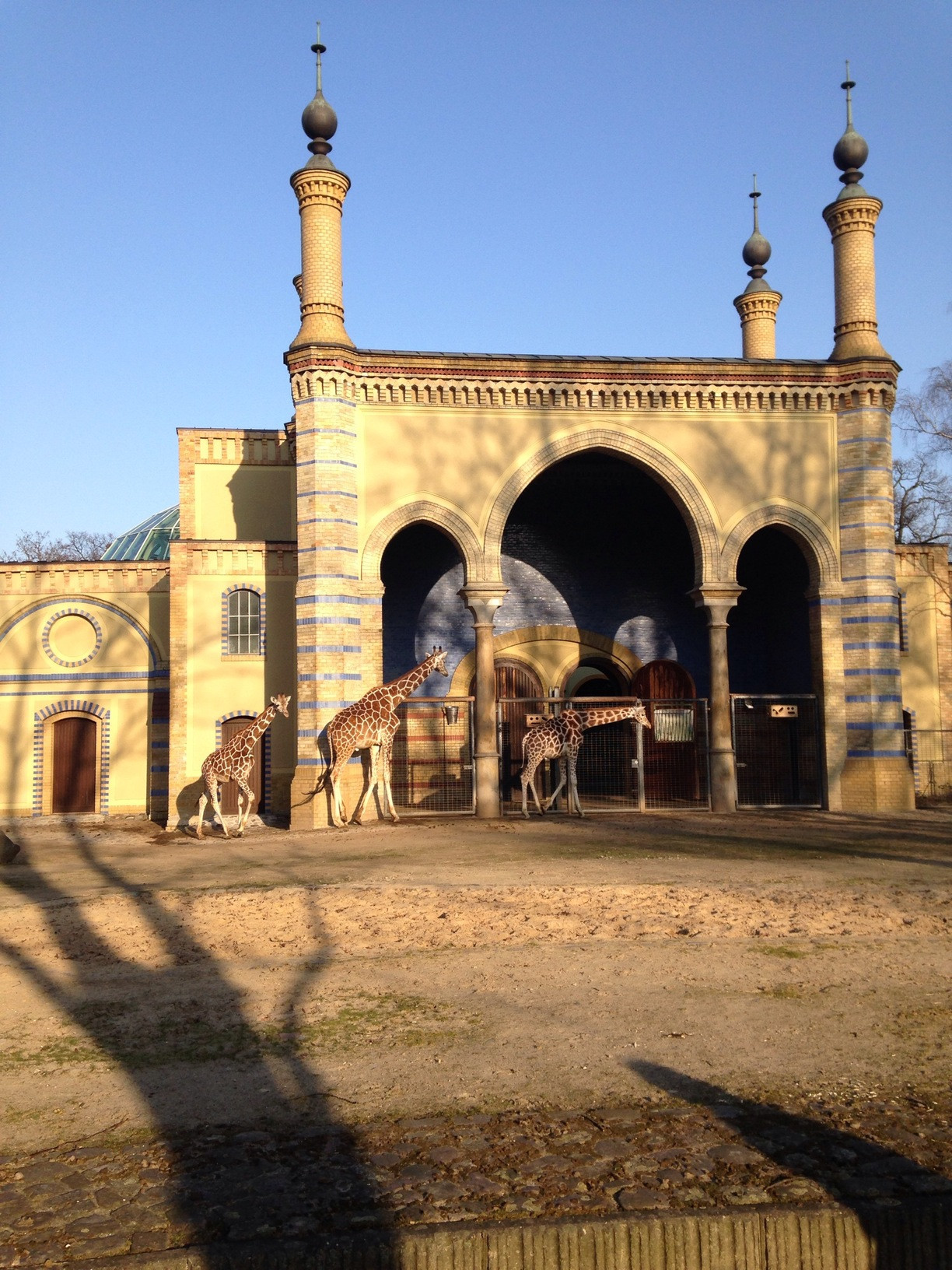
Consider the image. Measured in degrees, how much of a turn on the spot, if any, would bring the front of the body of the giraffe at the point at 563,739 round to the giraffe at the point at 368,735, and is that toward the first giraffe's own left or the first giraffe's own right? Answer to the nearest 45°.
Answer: approximately 135° to the first giraffe's own right

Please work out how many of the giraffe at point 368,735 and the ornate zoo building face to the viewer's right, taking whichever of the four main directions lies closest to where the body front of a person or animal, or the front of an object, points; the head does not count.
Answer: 1

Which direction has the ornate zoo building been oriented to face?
toward the camera

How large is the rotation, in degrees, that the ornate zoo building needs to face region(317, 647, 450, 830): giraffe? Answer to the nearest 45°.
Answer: approximately 45° to its right

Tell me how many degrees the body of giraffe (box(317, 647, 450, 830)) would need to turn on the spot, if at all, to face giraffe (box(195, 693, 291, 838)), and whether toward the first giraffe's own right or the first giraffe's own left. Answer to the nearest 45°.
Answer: approximately 180°

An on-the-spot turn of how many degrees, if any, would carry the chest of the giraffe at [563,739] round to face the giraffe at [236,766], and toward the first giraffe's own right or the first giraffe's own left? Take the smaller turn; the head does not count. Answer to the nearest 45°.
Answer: approximately 180°

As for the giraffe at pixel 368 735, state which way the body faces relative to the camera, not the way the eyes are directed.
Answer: to the viewer's right

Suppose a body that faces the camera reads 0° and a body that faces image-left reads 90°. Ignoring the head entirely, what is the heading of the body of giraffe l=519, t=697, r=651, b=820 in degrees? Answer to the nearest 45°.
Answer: approximately 270°

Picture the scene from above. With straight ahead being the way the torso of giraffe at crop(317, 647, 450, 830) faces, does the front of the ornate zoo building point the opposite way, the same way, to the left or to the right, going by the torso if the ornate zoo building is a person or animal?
to the right

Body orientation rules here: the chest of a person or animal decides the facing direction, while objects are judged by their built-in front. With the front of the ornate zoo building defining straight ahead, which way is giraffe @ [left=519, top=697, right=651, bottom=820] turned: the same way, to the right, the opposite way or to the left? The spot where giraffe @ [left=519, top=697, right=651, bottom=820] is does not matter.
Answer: to the left

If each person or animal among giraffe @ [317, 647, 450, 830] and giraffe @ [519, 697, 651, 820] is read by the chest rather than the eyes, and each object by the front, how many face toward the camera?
0
